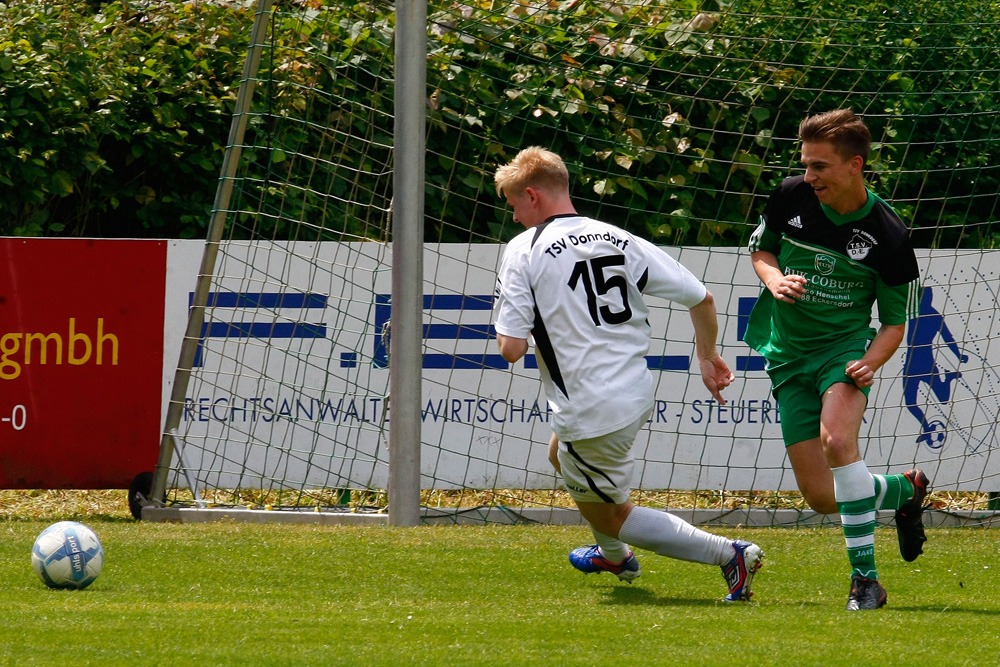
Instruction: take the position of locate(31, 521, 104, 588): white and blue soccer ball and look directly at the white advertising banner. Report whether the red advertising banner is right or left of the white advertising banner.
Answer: left

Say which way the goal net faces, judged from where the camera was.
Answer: facing the viewer and to the right of the viewer

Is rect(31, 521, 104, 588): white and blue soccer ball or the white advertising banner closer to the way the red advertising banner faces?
the white and blue soccer ball

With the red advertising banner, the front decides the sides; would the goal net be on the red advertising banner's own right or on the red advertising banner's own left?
on the red advertising banner's own left

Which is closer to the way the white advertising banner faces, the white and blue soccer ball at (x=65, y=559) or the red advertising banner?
the white and blue soccer ball

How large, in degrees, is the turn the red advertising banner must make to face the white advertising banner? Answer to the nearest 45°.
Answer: approximately 90° to its left

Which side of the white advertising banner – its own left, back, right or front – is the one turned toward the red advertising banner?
right

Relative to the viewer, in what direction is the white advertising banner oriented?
toward the camera

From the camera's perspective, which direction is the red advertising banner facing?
toward the camera

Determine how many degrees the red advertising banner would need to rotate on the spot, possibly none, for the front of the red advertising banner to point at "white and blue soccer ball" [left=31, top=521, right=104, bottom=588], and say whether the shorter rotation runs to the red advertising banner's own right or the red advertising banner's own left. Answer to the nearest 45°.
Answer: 0° — it already faces it

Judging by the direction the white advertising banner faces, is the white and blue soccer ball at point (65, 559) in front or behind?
in front

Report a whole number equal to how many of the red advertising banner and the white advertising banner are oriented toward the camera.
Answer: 2

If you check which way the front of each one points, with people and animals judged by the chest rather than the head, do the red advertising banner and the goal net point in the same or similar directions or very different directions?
same or similar directions
